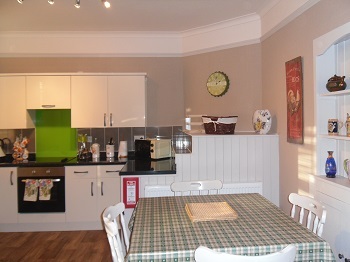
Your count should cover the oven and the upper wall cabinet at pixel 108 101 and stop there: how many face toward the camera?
2

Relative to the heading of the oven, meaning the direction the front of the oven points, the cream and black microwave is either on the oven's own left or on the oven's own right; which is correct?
on the oven's own left

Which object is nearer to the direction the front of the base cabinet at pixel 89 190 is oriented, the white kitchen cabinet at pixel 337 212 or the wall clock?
the white kitchen cabinet

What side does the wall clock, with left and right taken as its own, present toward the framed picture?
left
